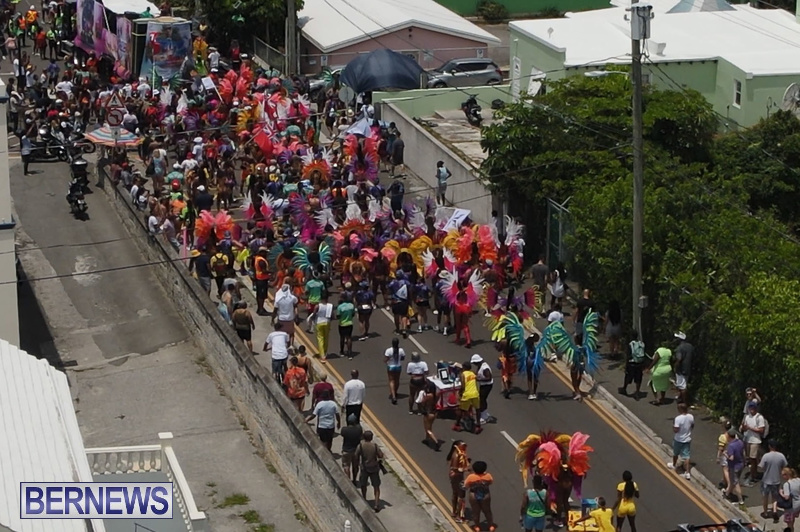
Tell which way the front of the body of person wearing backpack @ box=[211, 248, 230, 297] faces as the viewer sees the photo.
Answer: away from the camera

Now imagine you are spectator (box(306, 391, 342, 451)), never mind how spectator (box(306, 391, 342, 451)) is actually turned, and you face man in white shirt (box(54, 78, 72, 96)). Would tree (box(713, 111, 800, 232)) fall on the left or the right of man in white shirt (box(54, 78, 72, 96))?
right

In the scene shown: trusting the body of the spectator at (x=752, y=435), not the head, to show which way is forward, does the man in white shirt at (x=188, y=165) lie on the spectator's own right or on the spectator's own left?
on the spectator's own right

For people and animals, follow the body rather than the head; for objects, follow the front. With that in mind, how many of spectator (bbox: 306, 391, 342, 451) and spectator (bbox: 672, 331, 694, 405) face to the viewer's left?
1

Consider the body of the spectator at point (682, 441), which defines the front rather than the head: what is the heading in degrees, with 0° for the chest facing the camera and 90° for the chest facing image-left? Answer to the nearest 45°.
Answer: approximately 135°

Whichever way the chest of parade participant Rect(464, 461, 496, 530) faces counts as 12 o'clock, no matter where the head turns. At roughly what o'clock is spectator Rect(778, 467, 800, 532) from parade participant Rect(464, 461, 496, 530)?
spectator Rect(778, 467, 800, 532) is roughly at 3 o'clock from parade participant Rect(464, 461, 496, 530).

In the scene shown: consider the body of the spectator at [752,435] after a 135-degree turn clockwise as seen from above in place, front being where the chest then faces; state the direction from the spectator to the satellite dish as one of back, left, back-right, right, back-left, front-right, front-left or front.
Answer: front

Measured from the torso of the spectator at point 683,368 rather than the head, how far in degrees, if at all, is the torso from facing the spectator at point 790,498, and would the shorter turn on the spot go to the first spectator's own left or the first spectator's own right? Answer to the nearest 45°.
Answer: approximately 90° to the first spectator's own left

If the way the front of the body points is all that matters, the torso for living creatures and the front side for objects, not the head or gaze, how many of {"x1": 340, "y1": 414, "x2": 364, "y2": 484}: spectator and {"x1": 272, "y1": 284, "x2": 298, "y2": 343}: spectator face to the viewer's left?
0

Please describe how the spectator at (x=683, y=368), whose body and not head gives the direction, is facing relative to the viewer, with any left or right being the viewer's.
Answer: facing to the left of the viewer

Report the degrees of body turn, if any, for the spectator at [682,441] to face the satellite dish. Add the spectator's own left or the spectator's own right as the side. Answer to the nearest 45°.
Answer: approximately 45° to the spectator's own right

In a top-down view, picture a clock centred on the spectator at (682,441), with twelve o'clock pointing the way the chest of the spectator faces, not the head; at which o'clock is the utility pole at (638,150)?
The utility pole is roughly at 1 o'clock from the spectator.

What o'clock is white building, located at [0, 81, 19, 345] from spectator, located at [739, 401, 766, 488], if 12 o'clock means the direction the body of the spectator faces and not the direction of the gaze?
The white building is roughly at 2 o'clock from the spectator.

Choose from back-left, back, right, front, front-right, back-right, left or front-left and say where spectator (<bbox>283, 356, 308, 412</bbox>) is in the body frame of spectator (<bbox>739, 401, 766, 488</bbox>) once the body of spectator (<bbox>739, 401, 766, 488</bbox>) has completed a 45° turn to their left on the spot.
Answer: right
